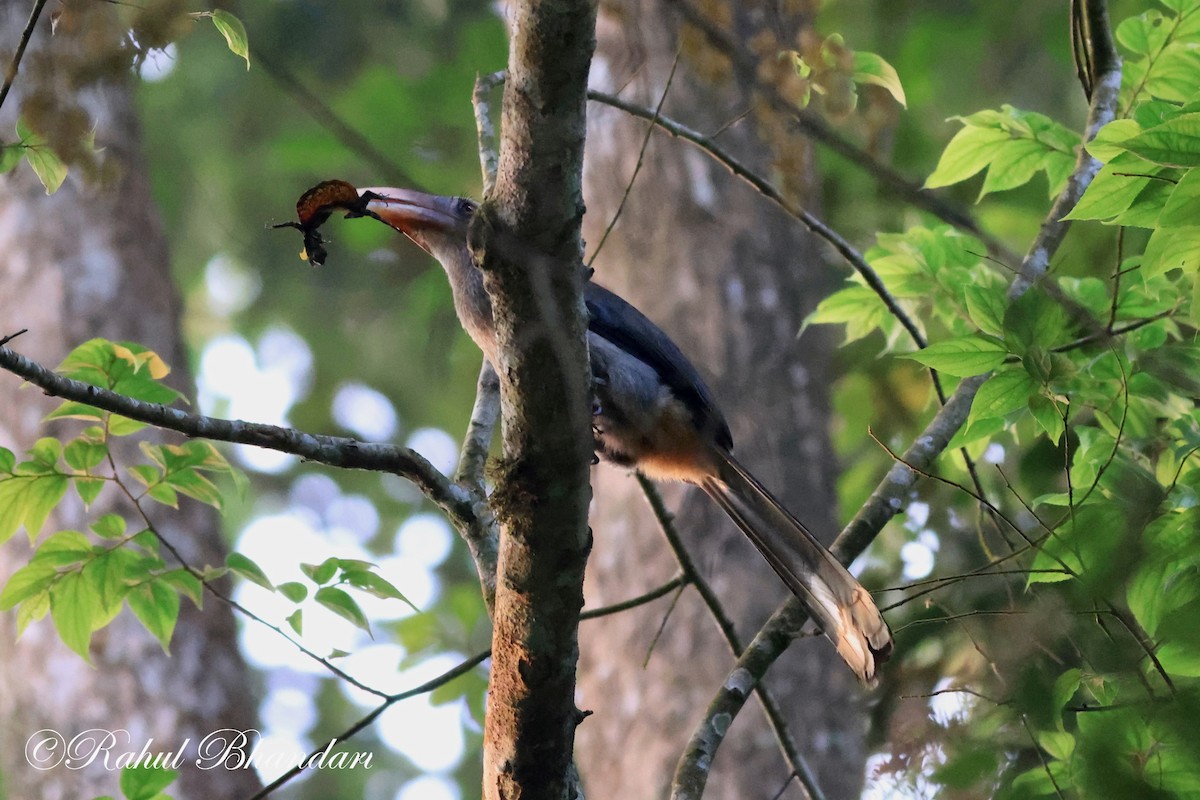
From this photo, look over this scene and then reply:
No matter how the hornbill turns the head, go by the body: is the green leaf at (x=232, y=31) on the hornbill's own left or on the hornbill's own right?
on the hornbill's own left

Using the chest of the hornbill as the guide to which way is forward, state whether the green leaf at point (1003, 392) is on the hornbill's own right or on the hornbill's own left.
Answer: on the hornbill's own left

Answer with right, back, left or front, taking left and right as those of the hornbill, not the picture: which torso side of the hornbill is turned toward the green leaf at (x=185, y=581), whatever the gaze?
front

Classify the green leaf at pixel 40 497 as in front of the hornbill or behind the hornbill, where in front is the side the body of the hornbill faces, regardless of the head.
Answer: in front

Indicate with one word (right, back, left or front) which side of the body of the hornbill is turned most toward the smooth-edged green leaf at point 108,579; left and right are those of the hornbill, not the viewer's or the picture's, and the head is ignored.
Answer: front

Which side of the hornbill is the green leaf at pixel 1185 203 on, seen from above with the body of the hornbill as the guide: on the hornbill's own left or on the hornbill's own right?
on the hornbill's own left

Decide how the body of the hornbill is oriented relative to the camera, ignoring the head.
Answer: to the viewer's left

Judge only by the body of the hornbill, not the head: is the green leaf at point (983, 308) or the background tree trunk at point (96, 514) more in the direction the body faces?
the background tree trunk

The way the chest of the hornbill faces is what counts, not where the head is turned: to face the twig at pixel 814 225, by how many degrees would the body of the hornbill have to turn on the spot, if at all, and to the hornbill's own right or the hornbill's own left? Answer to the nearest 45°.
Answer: approximately 135° to the hornbill's own left

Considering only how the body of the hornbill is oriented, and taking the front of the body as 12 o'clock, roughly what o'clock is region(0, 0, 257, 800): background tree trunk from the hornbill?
The background tree trunk is roughly at 1 o'clock from the hornbill.
